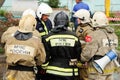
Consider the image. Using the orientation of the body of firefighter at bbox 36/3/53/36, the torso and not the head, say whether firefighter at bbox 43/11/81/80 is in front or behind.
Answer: in front

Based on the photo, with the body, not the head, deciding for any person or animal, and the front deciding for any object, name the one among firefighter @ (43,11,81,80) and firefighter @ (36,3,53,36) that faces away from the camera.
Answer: firefighter @ (43,11,81,80)

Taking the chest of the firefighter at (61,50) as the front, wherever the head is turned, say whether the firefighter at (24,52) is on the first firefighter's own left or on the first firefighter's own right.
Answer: on the first firefighter's own left

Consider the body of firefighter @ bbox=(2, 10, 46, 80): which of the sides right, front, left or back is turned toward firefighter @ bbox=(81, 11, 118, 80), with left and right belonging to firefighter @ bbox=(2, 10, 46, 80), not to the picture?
right

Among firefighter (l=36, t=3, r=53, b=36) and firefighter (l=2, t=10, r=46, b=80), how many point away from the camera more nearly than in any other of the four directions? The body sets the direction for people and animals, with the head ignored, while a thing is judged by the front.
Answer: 1

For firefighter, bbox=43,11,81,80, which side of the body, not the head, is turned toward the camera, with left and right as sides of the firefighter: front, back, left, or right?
back

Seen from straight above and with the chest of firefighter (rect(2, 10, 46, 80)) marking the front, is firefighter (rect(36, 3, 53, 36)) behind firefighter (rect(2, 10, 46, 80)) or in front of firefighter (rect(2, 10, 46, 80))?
in front

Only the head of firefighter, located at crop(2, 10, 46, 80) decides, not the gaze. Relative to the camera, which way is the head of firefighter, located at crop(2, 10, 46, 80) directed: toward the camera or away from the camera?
away from the camera

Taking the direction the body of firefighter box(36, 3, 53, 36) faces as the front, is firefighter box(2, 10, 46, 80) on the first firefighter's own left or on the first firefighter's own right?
on the first firefighter's own right

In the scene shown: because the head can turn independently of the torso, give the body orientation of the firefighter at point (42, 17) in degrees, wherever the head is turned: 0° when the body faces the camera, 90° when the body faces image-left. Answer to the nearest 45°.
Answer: approximately 315°

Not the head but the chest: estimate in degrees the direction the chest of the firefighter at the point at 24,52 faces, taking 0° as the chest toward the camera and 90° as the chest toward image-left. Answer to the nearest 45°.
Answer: approximately 180°
